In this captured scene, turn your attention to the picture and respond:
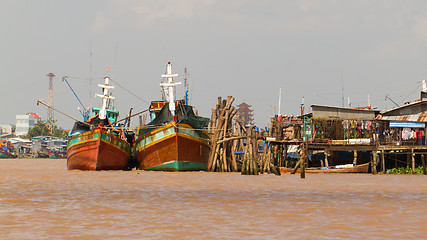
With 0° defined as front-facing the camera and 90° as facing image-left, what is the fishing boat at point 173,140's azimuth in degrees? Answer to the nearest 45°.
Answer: approximately 0°

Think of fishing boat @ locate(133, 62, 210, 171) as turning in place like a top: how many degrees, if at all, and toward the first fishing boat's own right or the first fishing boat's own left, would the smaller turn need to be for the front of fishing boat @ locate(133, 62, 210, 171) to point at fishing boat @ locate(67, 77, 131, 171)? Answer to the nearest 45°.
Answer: approximately 90° to the first fishing boat's own right

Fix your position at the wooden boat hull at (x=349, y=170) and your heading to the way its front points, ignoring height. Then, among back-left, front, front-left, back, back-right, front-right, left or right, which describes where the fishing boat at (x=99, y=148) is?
back

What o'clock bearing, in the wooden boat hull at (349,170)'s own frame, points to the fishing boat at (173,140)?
The fishing boat is roughly at 6 o'clock from the wooden boat hull.

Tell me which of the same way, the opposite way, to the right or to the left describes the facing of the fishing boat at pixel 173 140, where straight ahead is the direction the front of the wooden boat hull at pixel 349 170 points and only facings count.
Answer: to the right

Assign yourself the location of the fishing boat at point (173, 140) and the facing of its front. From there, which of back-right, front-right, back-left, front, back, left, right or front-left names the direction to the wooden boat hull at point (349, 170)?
left

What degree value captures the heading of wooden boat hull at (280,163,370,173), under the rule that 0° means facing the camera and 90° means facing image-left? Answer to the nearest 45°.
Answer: approximately 270°

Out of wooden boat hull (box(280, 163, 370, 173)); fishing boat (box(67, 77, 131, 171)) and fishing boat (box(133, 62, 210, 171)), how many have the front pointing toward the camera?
2

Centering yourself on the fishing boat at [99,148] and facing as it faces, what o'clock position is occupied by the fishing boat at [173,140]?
the fishing boat at [173,140] is roughly at 10 o'clock from the fishing boat at [99,148].
